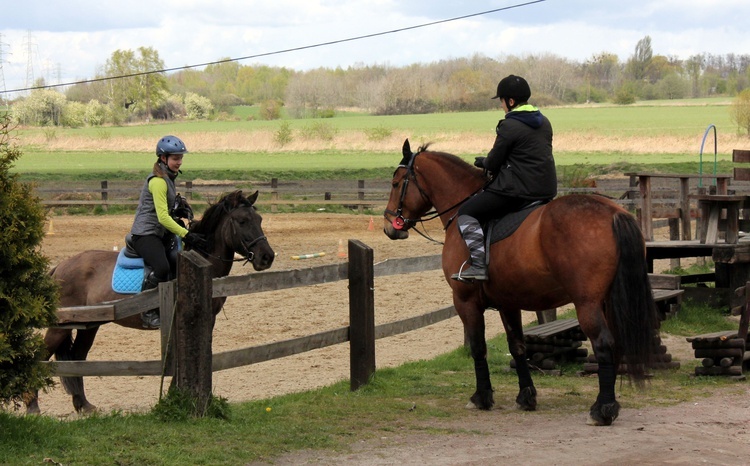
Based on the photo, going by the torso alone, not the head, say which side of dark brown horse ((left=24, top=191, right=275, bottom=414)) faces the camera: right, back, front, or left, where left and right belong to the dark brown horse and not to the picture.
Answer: right

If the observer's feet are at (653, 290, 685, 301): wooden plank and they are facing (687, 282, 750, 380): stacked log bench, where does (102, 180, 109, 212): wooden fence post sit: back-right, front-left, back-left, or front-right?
back-right

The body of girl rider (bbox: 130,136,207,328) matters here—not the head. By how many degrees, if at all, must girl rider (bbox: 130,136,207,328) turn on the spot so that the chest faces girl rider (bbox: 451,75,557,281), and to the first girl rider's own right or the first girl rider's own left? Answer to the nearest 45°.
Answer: approximately 45° to the first girl rider's own right

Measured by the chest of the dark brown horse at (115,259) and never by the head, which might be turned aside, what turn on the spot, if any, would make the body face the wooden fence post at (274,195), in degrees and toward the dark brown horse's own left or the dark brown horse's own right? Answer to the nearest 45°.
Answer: approximately 90° to the dark brown horse's own left

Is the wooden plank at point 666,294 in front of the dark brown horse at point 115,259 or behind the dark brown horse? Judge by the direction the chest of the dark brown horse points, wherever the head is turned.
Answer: in front

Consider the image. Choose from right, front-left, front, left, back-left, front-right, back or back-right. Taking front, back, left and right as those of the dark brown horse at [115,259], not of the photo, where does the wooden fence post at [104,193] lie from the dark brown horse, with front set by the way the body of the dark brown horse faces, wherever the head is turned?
left

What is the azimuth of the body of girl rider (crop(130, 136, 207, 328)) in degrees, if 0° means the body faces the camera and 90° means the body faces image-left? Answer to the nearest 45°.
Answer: approximately 270°

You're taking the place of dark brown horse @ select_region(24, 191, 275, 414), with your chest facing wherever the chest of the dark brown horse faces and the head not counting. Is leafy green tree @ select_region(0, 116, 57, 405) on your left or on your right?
on your right

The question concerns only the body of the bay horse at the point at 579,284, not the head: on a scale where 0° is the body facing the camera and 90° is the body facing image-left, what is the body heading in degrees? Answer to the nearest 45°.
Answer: approximately 135°

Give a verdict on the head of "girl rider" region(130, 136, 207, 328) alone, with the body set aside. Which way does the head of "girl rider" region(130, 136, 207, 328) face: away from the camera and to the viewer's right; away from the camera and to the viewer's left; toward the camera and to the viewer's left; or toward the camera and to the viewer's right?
toward the camera and to the viewer's right
